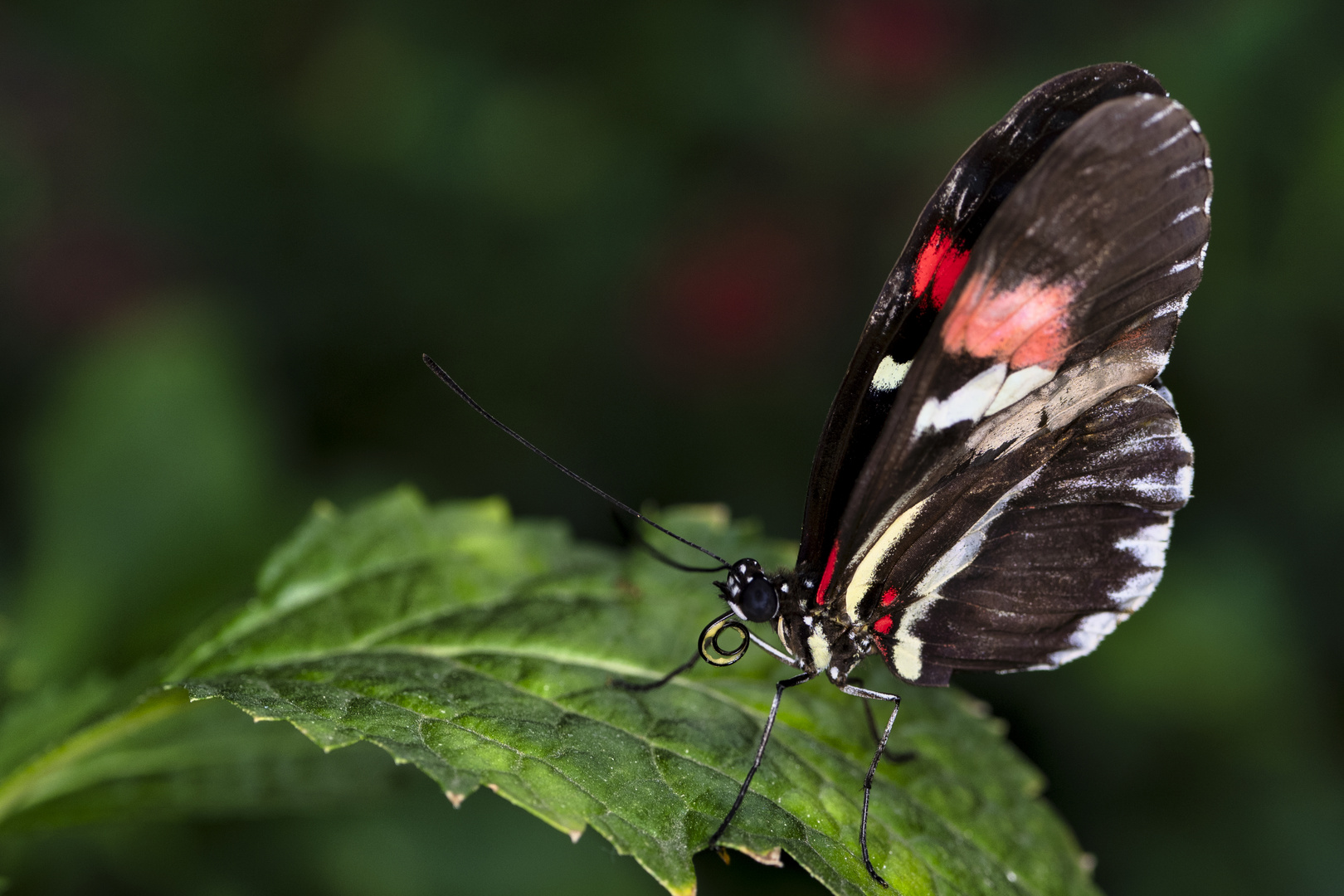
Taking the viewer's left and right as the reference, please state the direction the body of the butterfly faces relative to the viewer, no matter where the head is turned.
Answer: facing to the left of the viewer
